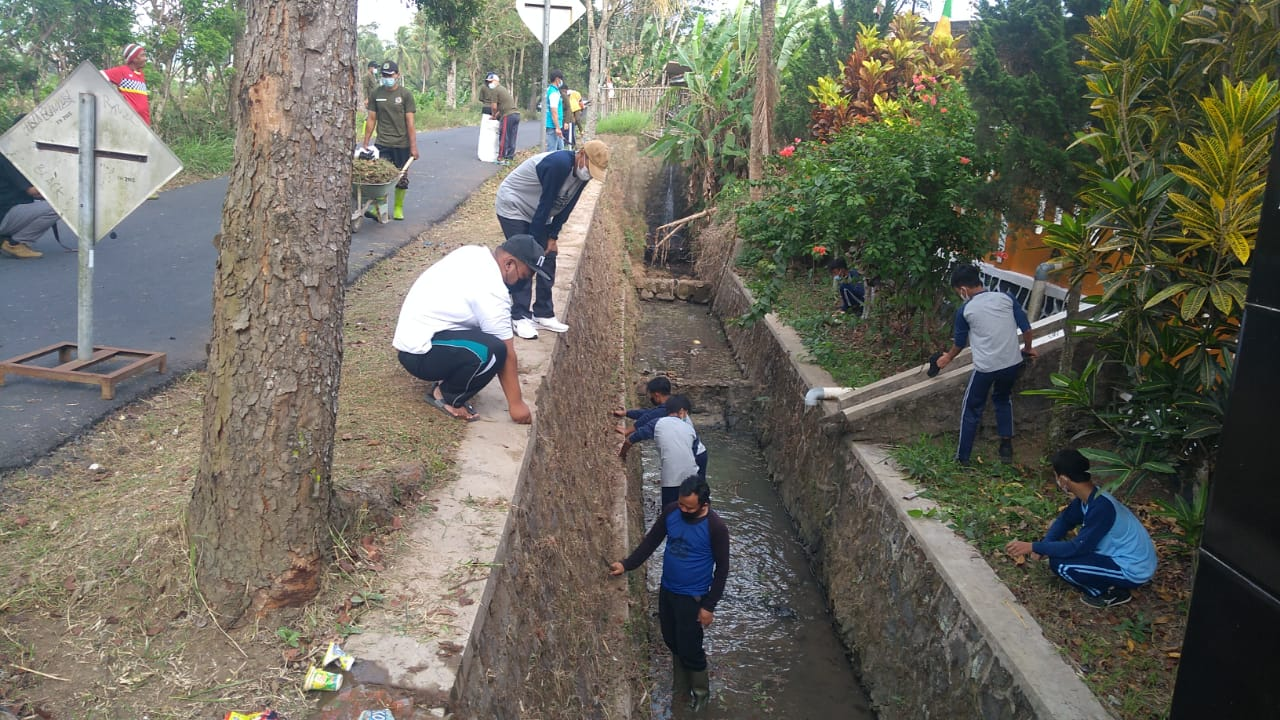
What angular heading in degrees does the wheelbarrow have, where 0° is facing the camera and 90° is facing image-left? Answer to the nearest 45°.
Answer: approximately 45°

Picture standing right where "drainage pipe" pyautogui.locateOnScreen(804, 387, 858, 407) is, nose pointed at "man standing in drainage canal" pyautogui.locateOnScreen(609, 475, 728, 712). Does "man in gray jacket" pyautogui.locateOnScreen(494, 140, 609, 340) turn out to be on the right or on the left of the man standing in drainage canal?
right

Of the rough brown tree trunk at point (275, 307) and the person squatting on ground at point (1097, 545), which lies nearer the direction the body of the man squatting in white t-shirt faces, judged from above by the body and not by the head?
the person squatting on ground

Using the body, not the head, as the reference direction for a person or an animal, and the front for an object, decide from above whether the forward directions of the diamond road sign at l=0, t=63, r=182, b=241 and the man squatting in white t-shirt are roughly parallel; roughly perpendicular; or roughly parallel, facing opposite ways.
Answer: roughly perpendicular

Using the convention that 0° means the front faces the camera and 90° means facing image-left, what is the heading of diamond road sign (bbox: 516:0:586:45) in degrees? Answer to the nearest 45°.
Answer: approximately 180°

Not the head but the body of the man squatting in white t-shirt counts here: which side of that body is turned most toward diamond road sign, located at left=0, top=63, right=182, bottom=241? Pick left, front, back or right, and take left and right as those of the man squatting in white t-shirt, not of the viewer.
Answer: back

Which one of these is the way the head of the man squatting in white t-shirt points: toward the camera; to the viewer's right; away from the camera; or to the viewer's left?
to the viewer's right

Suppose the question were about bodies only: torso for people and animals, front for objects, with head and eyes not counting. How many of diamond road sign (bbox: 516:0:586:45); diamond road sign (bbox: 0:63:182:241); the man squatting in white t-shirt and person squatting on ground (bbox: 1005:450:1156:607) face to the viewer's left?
1

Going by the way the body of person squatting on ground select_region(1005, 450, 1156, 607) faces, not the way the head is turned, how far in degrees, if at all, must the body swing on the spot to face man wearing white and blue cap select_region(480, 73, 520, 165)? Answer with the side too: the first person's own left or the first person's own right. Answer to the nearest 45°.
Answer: approximately 45° to the first person's own right

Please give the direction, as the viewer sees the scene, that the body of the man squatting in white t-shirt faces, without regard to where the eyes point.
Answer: to the viewer's right

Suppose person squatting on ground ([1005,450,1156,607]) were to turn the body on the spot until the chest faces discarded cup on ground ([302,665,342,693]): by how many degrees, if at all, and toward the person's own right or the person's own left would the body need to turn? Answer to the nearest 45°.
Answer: approximately 45° to the person's own left

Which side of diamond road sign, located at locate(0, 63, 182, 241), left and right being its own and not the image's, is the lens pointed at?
back

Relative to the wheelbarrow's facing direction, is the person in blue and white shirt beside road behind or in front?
behind

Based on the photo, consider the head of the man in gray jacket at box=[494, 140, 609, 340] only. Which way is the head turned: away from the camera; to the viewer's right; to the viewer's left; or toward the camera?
to the viewer's right

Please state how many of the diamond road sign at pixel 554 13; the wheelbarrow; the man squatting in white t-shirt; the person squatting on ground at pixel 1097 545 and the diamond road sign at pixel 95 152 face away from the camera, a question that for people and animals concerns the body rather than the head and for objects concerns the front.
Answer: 2

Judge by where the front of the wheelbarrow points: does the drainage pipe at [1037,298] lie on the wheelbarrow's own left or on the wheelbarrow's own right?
on the wheelbarrow's own left
